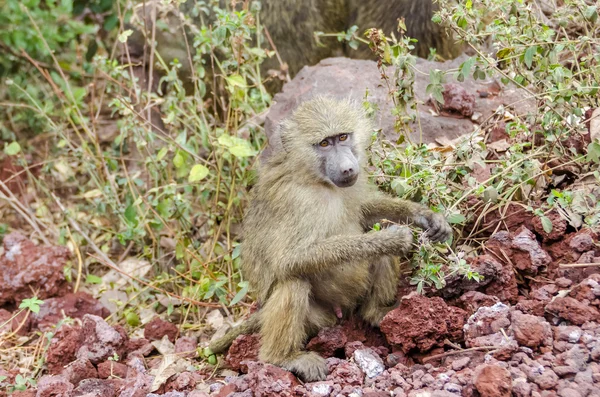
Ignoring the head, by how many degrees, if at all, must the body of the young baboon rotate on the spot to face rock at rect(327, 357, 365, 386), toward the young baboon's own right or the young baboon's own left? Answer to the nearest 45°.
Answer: approximately 45° to the young baboon's own right

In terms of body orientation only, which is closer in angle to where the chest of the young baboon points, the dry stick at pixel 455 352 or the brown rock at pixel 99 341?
the dry stick

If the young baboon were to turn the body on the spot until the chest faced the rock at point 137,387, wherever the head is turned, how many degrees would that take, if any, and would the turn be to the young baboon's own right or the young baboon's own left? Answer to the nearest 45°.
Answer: approximately 90° to the young baboon's own right

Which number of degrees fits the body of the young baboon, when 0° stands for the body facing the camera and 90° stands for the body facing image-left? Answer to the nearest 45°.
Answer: approximately 315°

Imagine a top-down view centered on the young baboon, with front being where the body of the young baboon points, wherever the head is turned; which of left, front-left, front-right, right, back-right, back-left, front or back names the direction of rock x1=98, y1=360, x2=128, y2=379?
back-right

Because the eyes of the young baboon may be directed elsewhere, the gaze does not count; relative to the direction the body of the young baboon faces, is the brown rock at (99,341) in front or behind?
behind
